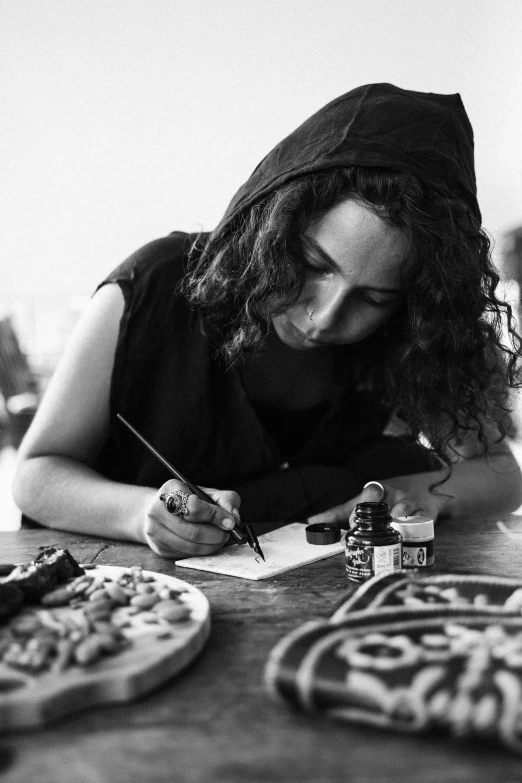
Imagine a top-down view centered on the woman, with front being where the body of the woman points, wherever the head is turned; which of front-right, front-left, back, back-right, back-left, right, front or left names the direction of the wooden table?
front

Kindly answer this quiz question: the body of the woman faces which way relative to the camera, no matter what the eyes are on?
toward the camera

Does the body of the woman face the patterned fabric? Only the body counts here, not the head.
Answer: yes

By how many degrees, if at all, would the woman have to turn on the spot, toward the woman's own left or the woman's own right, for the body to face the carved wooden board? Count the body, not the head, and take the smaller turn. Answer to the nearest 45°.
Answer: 0° — they already face it
